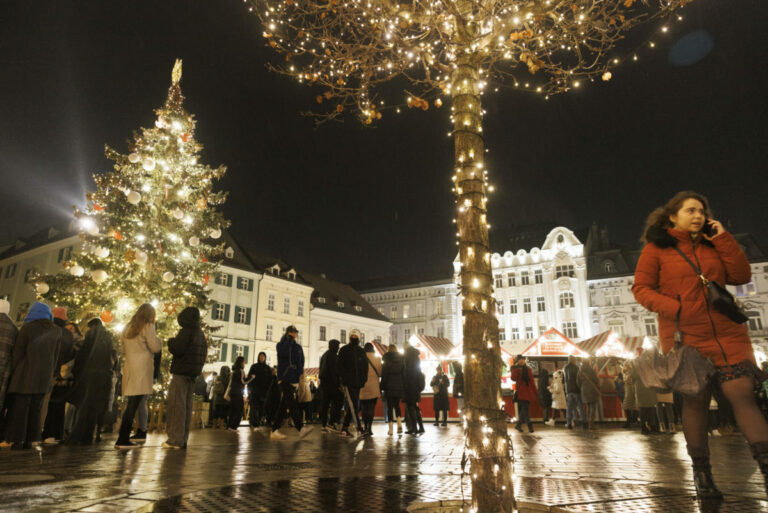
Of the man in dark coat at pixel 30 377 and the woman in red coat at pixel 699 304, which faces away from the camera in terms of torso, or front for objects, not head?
the man in dark coat

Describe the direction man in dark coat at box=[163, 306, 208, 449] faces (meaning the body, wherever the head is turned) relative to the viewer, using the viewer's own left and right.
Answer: facing away from the viewer and to the left of the viewer

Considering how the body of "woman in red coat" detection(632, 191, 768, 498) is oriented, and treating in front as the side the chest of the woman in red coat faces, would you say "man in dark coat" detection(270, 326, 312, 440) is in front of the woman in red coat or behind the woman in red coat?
behind

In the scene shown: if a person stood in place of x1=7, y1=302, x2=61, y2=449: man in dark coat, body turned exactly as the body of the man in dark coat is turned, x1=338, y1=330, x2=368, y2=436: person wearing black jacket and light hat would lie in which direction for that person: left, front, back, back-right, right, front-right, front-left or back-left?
right

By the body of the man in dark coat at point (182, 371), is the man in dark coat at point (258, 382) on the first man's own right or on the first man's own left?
on the first man's own right

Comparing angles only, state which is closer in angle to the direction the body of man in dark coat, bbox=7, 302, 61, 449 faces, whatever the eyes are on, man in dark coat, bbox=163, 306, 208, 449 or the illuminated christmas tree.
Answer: the illuminated christmas tree

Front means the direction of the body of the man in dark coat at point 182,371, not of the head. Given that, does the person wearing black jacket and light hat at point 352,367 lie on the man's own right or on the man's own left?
on the man's own right

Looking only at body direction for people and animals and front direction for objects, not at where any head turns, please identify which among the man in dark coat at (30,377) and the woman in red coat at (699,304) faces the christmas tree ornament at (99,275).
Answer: the man in dark coat

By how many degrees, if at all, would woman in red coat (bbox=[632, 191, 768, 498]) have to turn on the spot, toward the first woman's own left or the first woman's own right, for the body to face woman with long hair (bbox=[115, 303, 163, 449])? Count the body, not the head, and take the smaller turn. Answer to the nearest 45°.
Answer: approximately 135° to the first woman's own right

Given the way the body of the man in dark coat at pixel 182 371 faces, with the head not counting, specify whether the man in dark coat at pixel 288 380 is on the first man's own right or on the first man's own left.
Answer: on the first man's own right

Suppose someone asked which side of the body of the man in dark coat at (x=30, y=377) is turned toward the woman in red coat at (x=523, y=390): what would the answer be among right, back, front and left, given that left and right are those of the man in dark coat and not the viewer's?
right

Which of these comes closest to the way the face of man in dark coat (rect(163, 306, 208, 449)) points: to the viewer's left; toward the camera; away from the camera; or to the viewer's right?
away from the camera
